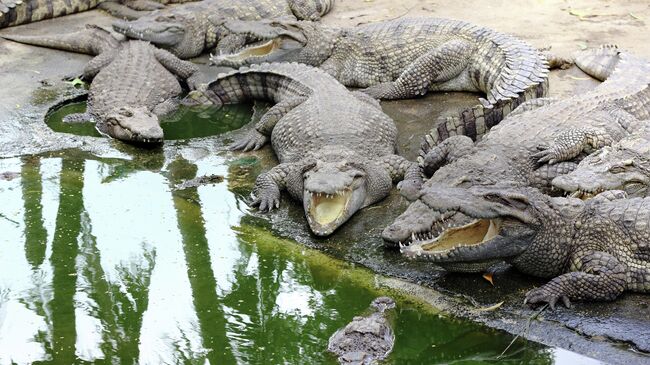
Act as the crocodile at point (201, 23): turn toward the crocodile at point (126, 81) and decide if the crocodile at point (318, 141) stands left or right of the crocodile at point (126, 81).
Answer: left

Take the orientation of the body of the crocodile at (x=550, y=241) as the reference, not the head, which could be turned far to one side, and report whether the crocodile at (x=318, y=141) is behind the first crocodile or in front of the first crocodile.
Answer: in front

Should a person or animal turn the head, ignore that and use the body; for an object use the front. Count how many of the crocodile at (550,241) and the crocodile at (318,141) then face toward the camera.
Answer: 1

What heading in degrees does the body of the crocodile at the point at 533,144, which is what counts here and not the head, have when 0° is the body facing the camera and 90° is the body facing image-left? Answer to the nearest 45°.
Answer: approximately 45°

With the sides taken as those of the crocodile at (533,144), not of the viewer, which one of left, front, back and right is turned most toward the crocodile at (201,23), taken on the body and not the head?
right

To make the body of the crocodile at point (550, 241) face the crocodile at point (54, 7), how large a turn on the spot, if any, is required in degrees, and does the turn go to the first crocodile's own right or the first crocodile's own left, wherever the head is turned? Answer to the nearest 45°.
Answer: approximately 45° to the first crocodile's own right

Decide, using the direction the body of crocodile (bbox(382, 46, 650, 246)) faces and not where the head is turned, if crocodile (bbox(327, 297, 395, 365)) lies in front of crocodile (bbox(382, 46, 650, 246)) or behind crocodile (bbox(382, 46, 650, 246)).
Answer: in front

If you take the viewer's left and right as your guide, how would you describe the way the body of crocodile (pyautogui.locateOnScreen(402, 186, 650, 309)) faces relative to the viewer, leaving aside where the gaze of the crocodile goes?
facing to the left of the viewer

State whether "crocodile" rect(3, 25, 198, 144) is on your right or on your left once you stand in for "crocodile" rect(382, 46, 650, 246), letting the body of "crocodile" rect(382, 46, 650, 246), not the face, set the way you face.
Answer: on your right

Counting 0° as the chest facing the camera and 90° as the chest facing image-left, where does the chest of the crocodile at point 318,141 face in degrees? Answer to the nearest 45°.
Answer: approximately 0°
